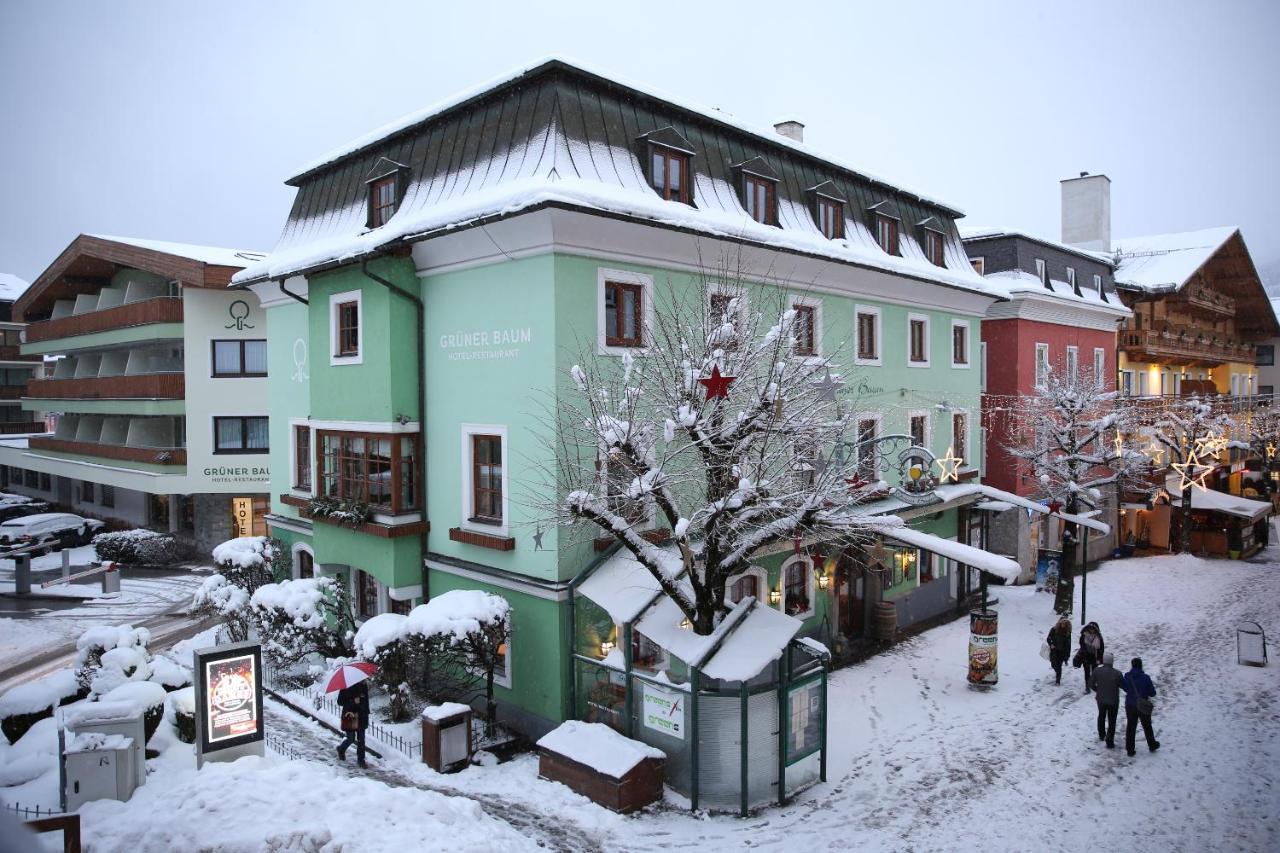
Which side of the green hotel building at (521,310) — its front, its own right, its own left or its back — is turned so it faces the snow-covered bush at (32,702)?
right

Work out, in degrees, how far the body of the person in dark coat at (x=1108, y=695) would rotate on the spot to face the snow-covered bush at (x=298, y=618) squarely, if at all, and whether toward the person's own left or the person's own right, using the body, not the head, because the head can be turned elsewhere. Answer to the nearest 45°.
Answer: approximately 90° to the person's own left

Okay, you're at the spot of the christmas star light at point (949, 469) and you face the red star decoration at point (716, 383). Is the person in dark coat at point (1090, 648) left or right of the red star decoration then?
left

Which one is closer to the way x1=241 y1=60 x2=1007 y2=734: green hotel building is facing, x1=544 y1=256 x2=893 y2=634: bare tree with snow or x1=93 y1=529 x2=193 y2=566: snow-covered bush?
the bare tree with snow

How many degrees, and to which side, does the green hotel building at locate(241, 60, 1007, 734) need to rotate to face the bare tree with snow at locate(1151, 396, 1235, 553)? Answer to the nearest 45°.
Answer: approximately 90° to its left

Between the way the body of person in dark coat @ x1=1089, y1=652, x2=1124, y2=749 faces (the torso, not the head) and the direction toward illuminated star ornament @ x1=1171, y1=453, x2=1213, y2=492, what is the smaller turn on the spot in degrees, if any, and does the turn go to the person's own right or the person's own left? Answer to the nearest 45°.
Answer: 0° — they already face it

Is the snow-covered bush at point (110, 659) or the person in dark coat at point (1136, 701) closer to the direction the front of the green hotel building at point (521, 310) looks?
the person in dark coat

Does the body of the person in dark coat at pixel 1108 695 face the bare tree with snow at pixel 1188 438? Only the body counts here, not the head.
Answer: yes

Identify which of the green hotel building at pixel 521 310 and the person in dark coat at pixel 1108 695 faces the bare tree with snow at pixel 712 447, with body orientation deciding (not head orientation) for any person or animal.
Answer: the green hotel building

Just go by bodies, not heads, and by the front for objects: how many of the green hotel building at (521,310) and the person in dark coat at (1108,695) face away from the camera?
1

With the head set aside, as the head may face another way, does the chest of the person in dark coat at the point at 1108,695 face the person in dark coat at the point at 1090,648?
yes

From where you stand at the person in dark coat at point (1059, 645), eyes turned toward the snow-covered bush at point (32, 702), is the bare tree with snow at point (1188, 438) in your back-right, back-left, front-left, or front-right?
back-right

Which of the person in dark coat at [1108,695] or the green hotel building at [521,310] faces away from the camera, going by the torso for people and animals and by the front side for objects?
the person in dark coat

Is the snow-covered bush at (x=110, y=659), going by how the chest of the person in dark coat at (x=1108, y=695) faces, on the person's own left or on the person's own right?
on the person's own left

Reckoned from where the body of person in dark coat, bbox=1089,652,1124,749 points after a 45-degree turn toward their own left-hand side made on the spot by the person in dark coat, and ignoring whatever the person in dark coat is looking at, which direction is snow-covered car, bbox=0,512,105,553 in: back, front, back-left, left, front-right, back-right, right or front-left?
front-left

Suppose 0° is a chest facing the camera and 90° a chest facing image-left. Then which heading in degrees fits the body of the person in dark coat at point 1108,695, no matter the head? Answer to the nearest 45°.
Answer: approximately 180°
